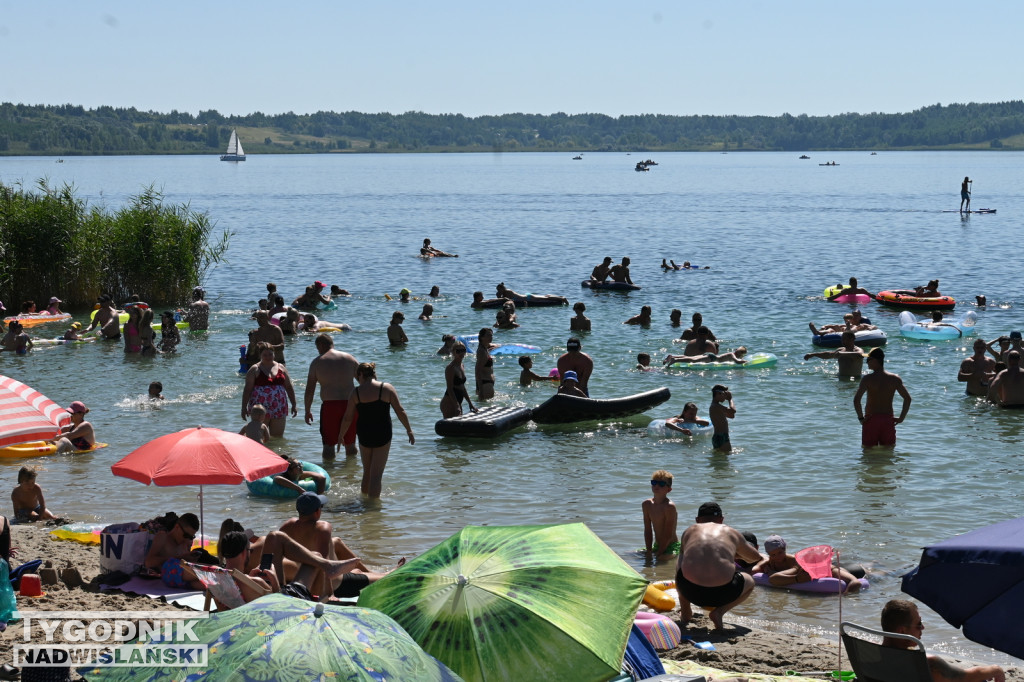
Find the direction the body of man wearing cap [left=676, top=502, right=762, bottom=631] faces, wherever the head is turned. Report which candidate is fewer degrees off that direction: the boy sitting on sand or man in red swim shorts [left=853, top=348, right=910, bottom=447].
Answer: the man in red swim shorts

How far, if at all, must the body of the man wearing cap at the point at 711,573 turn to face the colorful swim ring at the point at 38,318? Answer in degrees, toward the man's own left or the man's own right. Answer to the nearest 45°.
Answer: approximately 45° to the man's own left

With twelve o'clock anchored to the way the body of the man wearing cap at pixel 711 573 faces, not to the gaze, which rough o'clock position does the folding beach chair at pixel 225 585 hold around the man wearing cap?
The folding beach chair is roughly at 8 o'clock from the man wearing cap.

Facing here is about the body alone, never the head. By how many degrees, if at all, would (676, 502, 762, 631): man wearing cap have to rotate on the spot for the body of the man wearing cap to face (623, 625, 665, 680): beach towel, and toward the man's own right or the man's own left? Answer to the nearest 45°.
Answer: approximately 180°

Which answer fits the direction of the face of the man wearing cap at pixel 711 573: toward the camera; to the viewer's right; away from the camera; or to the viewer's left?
away from the camera

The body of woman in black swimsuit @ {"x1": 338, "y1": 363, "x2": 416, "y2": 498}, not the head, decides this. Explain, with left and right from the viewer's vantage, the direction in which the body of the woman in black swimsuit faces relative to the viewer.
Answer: facing away from the viewer

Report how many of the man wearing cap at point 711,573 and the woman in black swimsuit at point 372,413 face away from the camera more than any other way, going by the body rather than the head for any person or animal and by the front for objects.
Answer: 2

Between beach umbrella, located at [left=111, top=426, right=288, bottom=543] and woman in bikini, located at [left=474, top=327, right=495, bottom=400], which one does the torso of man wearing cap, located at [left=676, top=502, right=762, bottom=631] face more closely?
the woman in bikini

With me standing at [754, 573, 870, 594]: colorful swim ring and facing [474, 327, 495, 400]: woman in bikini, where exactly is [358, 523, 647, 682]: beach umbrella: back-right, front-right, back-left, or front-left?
back-left

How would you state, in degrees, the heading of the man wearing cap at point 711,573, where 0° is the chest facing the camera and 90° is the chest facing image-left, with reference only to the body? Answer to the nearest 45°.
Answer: approximately 180°
